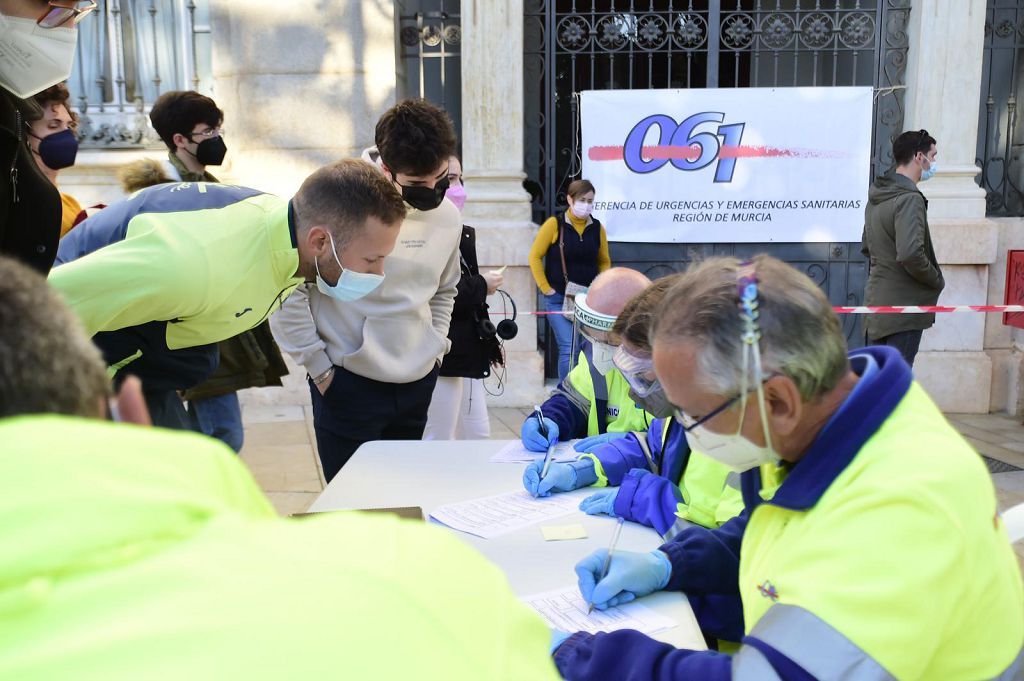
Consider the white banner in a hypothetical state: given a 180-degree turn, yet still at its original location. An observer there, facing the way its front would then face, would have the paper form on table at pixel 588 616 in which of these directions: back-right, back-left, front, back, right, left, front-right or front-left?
back

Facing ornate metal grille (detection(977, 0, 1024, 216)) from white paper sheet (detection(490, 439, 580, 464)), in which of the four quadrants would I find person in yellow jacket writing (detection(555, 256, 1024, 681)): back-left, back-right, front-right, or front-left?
back-right

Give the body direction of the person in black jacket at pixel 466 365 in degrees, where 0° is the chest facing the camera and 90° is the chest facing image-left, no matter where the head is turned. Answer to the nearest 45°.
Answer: approximately 315°

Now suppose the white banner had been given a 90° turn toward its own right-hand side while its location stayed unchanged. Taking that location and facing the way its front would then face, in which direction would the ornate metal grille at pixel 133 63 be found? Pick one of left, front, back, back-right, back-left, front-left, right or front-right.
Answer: front

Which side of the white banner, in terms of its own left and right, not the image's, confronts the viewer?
front

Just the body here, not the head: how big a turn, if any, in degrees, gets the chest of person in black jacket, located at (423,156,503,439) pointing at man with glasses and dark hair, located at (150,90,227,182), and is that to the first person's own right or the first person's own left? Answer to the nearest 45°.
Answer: approximately 135° to the first person's own right

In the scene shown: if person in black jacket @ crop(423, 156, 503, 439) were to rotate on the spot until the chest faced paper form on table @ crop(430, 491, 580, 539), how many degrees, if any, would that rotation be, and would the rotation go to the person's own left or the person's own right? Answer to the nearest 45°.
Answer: approximately 45° to the person's own right

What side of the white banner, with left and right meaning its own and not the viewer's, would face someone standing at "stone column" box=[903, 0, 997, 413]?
left

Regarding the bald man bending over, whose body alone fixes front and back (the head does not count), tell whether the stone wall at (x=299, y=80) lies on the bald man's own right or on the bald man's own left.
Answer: on the bald man's own right

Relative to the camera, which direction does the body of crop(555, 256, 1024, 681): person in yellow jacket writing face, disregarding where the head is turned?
to the viewer's left
